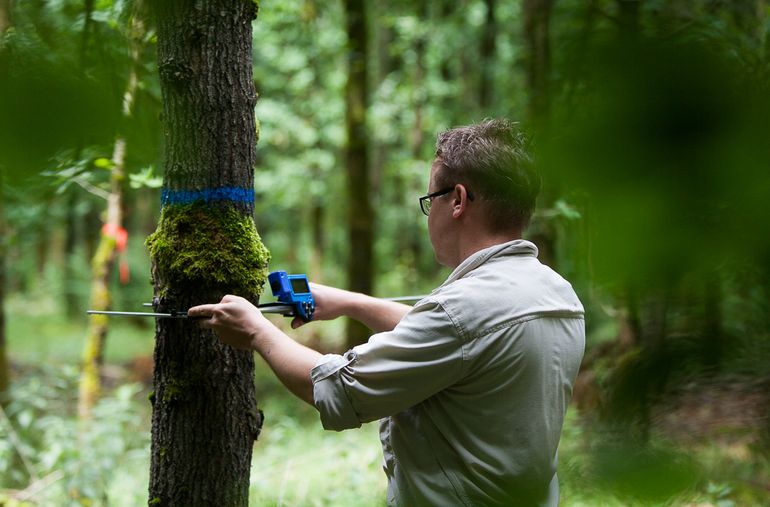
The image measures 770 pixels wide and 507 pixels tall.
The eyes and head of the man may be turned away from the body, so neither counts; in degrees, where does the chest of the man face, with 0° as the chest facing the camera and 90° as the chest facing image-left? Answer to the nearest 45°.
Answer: approximately 135°

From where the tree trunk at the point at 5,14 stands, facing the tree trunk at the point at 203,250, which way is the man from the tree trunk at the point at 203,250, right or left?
right

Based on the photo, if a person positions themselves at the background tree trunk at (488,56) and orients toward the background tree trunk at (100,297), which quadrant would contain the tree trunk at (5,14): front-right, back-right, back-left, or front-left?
front-left

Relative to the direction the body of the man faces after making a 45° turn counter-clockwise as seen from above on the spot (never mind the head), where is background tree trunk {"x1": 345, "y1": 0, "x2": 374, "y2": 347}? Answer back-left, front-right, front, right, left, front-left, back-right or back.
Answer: right

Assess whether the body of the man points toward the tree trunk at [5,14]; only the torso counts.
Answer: no

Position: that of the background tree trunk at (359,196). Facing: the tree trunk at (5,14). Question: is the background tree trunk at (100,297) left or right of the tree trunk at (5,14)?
right

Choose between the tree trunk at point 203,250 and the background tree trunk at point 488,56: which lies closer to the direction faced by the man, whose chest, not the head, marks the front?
the tree trunk

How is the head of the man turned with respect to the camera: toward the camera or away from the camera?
away from the camera

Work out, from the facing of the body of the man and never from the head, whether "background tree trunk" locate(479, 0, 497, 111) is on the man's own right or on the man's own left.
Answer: on the man's own right

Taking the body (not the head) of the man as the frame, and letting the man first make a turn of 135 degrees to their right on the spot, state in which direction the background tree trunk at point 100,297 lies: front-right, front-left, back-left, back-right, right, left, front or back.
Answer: back-left

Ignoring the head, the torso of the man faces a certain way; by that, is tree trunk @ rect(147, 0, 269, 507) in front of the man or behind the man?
in front
